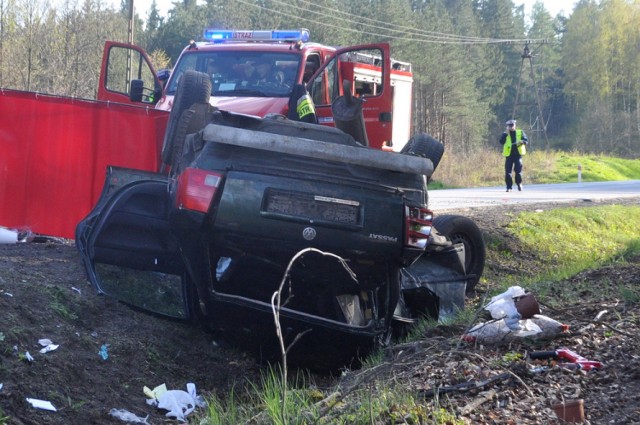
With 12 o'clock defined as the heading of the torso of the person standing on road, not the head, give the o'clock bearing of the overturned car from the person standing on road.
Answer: The overturned car is roughly at 12 o'clock from the person standing on road.

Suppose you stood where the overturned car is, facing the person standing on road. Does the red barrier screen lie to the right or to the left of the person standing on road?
left

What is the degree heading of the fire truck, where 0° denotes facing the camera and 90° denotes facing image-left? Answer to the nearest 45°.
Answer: approximately 45°

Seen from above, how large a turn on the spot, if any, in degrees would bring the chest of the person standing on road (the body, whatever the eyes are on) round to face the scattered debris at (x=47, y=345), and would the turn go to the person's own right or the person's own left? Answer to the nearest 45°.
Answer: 0° — they already face it

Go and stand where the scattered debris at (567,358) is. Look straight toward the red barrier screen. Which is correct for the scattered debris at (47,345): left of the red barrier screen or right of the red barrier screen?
left

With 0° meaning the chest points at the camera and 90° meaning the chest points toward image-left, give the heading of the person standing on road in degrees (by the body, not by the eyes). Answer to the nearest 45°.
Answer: approximately 0°

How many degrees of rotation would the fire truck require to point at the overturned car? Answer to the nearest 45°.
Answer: approximately 45° to its left

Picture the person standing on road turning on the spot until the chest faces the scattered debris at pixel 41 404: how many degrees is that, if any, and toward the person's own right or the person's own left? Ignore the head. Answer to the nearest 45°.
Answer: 0° — they already face it

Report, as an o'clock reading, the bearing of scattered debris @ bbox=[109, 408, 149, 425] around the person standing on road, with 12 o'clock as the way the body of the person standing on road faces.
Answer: The scattered debris is roughly at 12 o'clock from the person standing on road.

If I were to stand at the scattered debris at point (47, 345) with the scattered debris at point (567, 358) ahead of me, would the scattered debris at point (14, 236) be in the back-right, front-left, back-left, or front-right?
back-left

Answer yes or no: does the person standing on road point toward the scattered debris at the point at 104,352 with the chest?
yes
